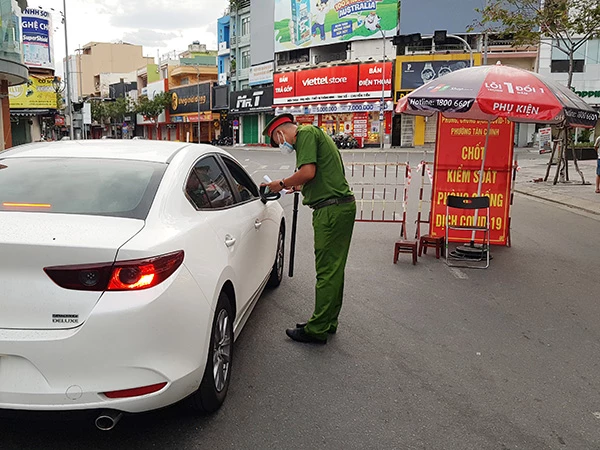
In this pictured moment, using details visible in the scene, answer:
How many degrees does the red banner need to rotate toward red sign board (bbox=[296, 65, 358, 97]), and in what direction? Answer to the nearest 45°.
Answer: approximately 180°

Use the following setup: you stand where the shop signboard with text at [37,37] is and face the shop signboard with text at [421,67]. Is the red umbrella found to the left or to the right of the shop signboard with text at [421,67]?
right

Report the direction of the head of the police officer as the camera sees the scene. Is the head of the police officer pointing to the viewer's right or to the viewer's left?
to the viewer's left

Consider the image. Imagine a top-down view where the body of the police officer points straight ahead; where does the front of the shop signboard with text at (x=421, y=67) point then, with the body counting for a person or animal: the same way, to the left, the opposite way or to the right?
to the left

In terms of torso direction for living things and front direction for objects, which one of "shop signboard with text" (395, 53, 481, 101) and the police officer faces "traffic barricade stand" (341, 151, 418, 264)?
the shop signboard with text

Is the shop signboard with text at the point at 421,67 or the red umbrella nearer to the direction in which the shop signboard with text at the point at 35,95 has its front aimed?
the red umbrella

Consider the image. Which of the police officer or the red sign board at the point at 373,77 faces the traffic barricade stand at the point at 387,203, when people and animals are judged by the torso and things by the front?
the red sign board

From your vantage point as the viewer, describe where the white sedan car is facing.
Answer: facing away from the viewer and to the right of the viewer
